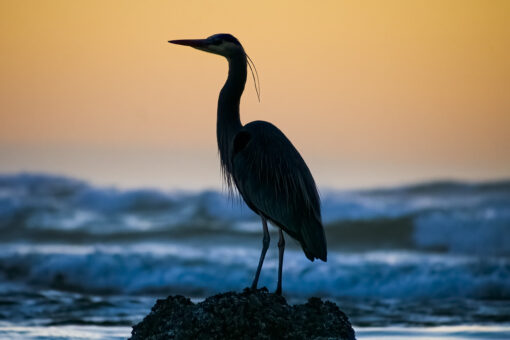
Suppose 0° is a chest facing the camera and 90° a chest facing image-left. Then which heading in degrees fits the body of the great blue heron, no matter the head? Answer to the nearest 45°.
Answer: approximately 90°
